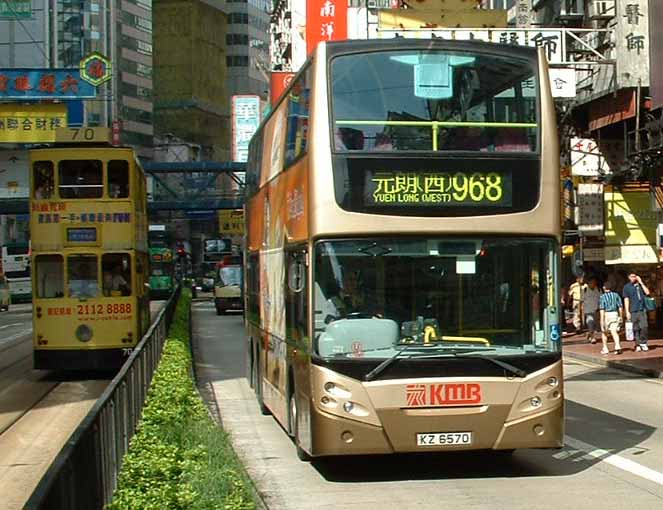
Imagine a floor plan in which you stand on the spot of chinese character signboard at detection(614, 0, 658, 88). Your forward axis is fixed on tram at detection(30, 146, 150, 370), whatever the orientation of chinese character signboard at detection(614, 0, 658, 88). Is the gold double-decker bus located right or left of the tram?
left

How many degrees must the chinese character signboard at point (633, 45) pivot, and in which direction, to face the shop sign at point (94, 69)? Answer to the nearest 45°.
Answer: approximately 90° to its right

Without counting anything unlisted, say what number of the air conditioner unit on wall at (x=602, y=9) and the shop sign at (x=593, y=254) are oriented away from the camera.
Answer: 0

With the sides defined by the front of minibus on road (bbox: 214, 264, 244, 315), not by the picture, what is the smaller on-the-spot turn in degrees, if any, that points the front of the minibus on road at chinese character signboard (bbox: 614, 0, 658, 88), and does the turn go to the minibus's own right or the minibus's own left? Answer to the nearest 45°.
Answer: approximately 45° to the minibus's own left

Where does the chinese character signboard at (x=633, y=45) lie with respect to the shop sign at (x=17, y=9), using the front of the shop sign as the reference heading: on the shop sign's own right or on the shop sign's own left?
on the shop sign's own left
